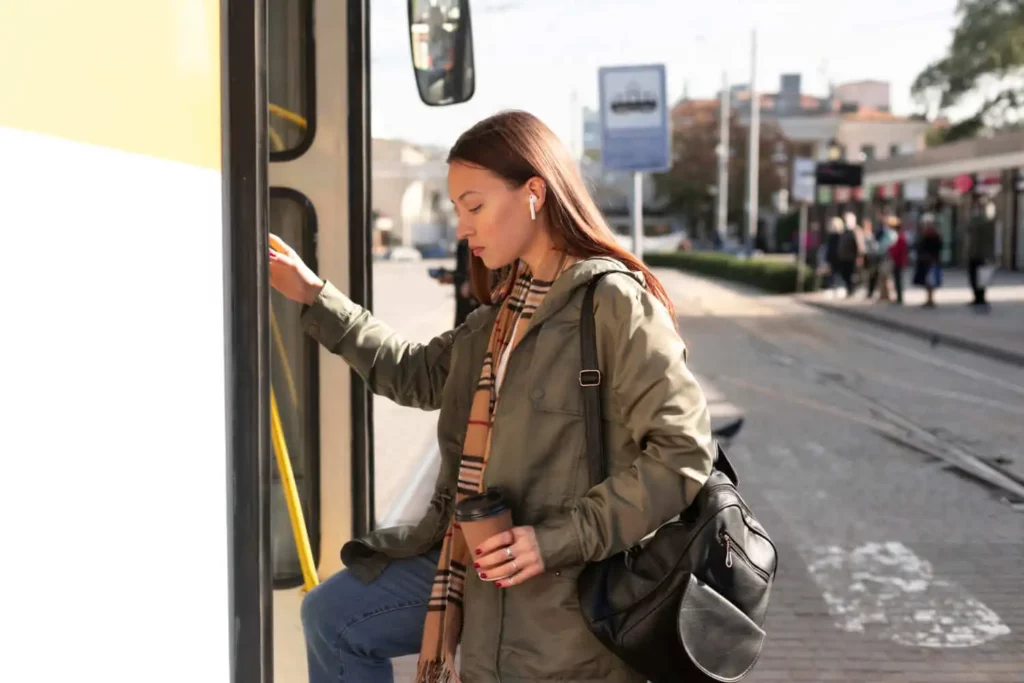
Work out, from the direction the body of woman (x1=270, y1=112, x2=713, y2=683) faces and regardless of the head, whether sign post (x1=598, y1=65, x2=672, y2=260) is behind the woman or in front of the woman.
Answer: behind

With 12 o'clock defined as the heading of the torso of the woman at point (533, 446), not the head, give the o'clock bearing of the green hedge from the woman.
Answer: The green hedge is roughly at 5 o'clock from the woman.

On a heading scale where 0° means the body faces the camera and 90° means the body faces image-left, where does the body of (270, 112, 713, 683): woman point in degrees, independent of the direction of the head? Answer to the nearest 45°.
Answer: approximately 45°

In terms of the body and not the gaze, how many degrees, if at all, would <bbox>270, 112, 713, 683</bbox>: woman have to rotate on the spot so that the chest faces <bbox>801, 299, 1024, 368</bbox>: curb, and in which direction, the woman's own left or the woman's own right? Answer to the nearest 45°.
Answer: approximately 135° to the woman's own right

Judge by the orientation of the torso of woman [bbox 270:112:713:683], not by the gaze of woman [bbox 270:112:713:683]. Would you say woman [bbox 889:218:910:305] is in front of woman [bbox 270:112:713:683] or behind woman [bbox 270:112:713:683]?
behind

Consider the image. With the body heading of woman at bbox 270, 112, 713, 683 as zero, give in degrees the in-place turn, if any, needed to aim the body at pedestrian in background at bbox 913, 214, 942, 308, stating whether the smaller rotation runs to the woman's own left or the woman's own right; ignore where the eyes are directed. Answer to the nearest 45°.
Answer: approximately 135° to the woman's own right
